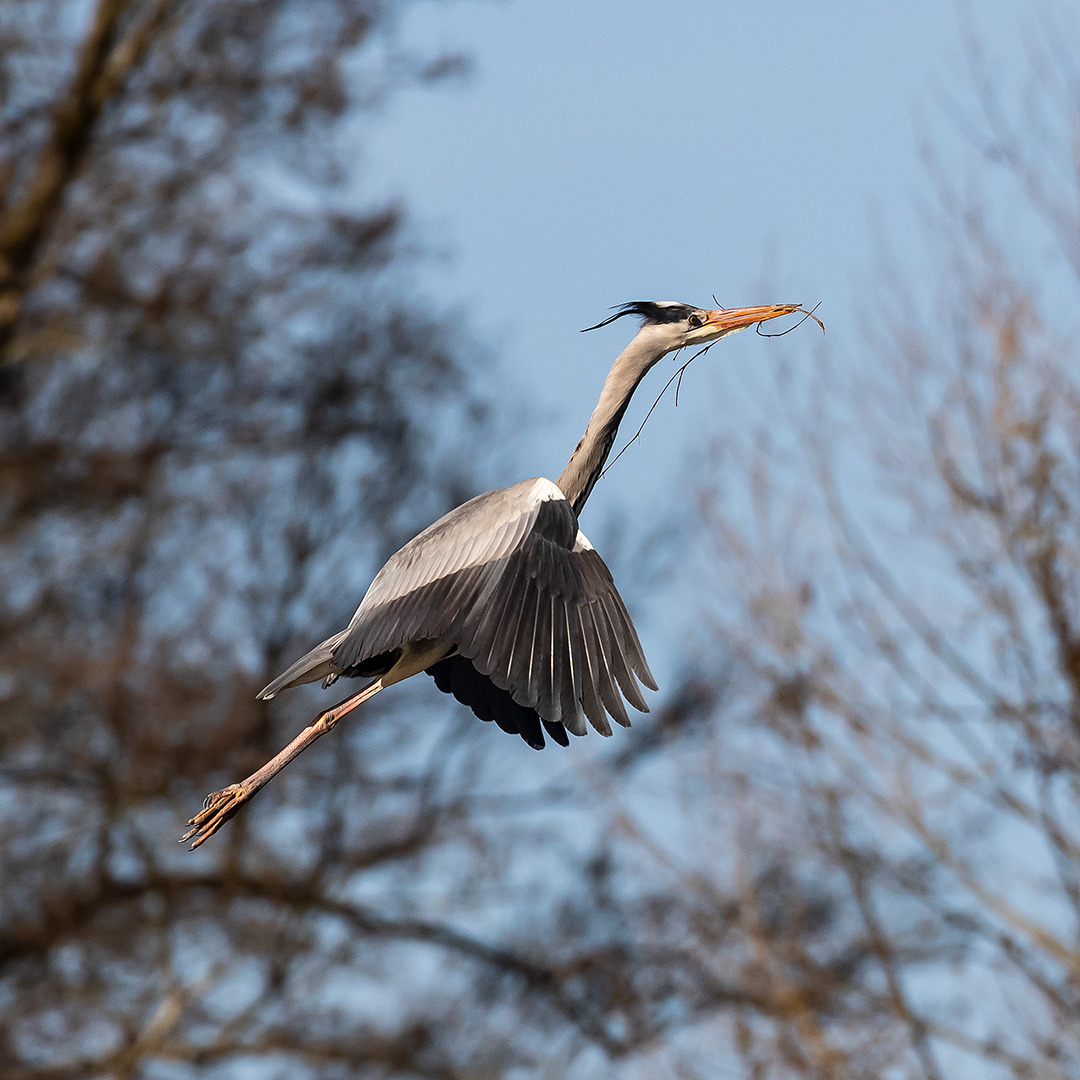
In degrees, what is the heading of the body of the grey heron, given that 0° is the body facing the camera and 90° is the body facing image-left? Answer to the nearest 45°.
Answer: approximately 270°
